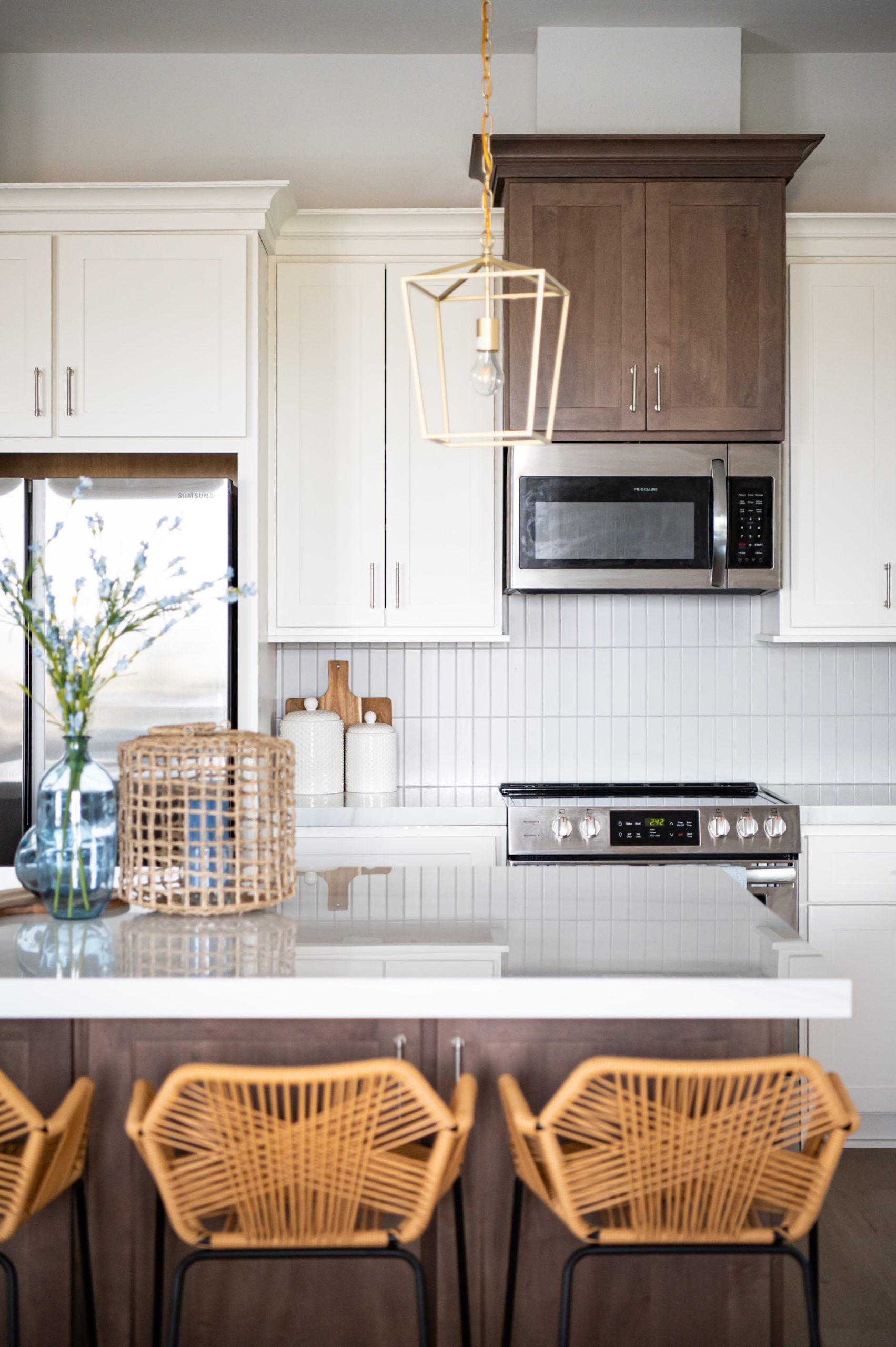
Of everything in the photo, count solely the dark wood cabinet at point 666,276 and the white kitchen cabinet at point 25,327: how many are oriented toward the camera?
2

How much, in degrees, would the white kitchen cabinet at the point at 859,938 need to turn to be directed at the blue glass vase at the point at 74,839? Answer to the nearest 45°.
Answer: approximately 45° to its right

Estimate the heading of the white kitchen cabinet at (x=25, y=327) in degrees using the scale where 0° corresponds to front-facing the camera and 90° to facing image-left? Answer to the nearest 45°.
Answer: approximately 0°

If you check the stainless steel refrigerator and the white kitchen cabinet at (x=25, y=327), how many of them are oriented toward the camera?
2

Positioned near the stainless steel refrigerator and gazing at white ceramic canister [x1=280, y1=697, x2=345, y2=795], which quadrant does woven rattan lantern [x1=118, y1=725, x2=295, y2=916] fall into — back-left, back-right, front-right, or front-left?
back-right

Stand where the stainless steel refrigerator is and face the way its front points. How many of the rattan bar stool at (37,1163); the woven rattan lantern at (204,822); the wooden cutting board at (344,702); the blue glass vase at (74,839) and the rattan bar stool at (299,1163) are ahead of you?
4

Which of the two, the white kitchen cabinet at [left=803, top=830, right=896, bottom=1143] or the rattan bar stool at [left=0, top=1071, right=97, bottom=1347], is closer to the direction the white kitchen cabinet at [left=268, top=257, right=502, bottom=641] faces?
the rattan bar stool
